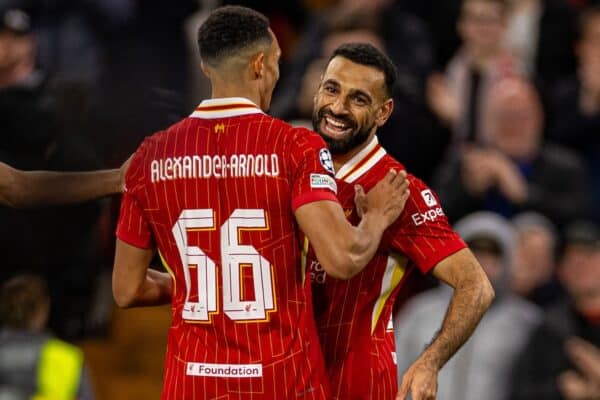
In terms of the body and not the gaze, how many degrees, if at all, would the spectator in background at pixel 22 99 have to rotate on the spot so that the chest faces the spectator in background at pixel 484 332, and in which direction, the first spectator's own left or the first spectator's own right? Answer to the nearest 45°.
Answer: approximately 90° to the first spectator's own left

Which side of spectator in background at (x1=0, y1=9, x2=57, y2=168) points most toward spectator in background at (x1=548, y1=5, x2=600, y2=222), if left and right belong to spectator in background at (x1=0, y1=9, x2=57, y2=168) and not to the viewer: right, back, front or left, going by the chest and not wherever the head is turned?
left

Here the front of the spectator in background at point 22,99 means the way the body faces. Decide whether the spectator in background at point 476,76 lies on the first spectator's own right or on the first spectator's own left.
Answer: on the first spectator's own left

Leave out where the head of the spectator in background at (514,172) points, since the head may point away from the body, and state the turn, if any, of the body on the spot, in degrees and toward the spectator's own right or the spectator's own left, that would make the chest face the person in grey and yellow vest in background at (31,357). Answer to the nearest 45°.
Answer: approximately 45° to the spectator's own right

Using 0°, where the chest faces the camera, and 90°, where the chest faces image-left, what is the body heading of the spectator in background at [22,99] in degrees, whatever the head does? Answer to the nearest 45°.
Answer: approximately 0°

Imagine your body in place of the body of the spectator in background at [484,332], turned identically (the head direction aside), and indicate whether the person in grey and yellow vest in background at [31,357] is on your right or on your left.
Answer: on your right

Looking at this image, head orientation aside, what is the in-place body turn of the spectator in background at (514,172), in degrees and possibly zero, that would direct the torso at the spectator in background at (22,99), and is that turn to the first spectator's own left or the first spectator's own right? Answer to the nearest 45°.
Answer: approximately 45° to the first spectator's own right
